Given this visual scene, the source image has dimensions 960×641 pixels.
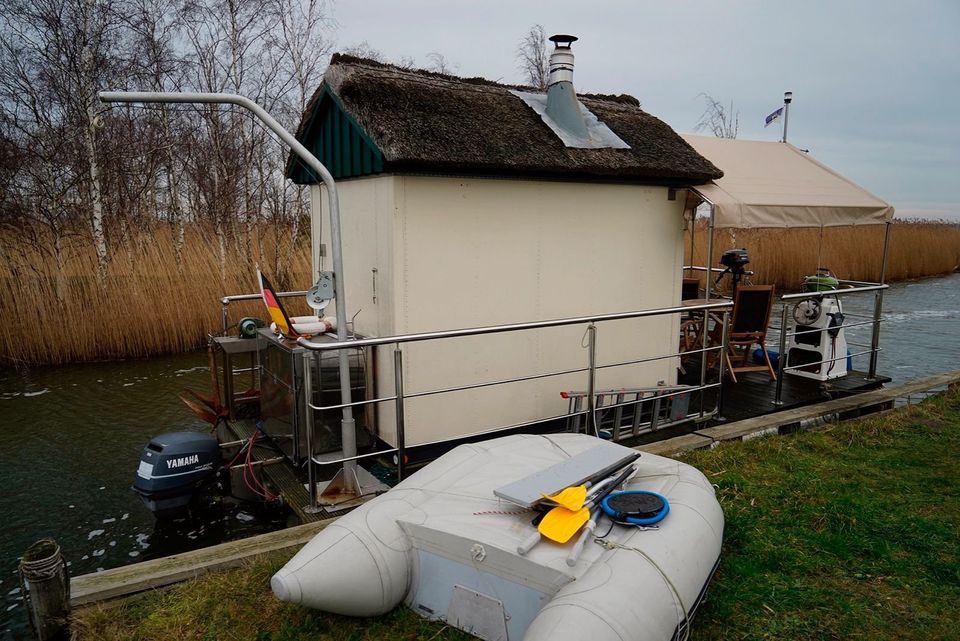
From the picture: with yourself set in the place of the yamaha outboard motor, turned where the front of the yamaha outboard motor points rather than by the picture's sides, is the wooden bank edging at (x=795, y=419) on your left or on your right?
on your right

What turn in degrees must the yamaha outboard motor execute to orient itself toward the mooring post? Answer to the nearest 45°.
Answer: approximately 180°

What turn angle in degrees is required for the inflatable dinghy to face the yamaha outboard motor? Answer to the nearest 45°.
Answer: approximately 90° to its left

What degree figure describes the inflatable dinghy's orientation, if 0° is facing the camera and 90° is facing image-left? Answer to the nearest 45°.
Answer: approximately 225°

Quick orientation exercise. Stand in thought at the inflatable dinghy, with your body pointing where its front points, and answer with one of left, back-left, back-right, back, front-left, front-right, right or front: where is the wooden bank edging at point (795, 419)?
front

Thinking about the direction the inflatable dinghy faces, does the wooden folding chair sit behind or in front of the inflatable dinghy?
in front

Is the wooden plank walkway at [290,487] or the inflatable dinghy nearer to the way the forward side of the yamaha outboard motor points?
the wooden plank walkway

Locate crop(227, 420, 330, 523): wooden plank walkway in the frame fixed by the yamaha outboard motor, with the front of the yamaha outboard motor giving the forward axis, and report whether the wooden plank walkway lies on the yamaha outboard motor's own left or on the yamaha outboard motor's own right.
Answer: on the yamaha outboard motor's own right

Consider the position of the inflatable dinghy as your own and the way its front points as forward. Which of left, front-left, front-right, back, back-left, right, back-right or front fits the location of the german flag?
left

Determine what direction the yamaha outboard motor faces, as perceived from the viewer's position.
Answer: facing away from the viewer and to the right of the viewer

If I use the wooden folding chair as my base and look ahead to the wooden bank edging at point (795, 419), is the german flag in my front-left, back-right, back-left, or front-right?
front-right

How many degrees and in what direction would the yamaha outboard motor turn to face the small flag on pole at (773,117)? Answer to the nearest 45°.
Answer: approximately 45° to its right

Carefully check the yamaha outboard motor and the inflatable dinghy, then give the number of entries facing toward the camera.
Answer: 0
